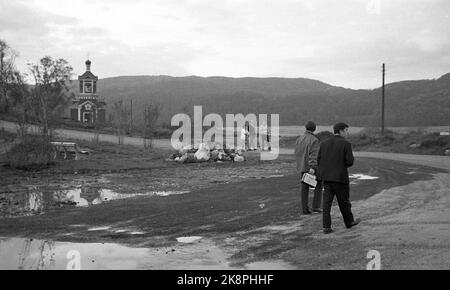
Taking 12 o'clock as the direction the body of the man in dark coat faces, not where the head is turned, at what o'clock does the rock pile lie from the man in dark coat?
The rock pile is roughly at 10 o'clock from the man in dark coat.

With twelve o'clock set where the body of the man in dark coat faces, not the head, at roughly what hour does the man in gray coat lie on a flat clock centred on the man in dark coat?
The man in gray coat is roughly at 10 o'clock from the man in dark coat.

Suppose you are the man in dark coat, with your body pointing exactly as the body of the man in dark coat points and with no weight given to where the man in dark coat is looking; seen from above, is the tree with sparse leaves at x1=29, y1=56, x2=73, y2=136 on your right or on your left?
on your left

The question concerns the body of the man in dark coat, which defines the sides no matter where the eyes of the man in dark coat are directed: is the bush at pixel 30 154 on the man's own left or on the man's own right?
on the man's own left
